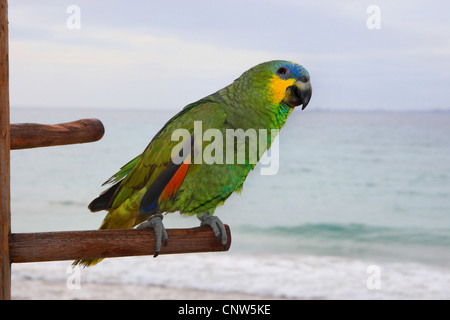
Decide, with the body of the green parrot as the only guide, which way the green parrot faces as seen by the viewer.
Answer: to the viewer's right
